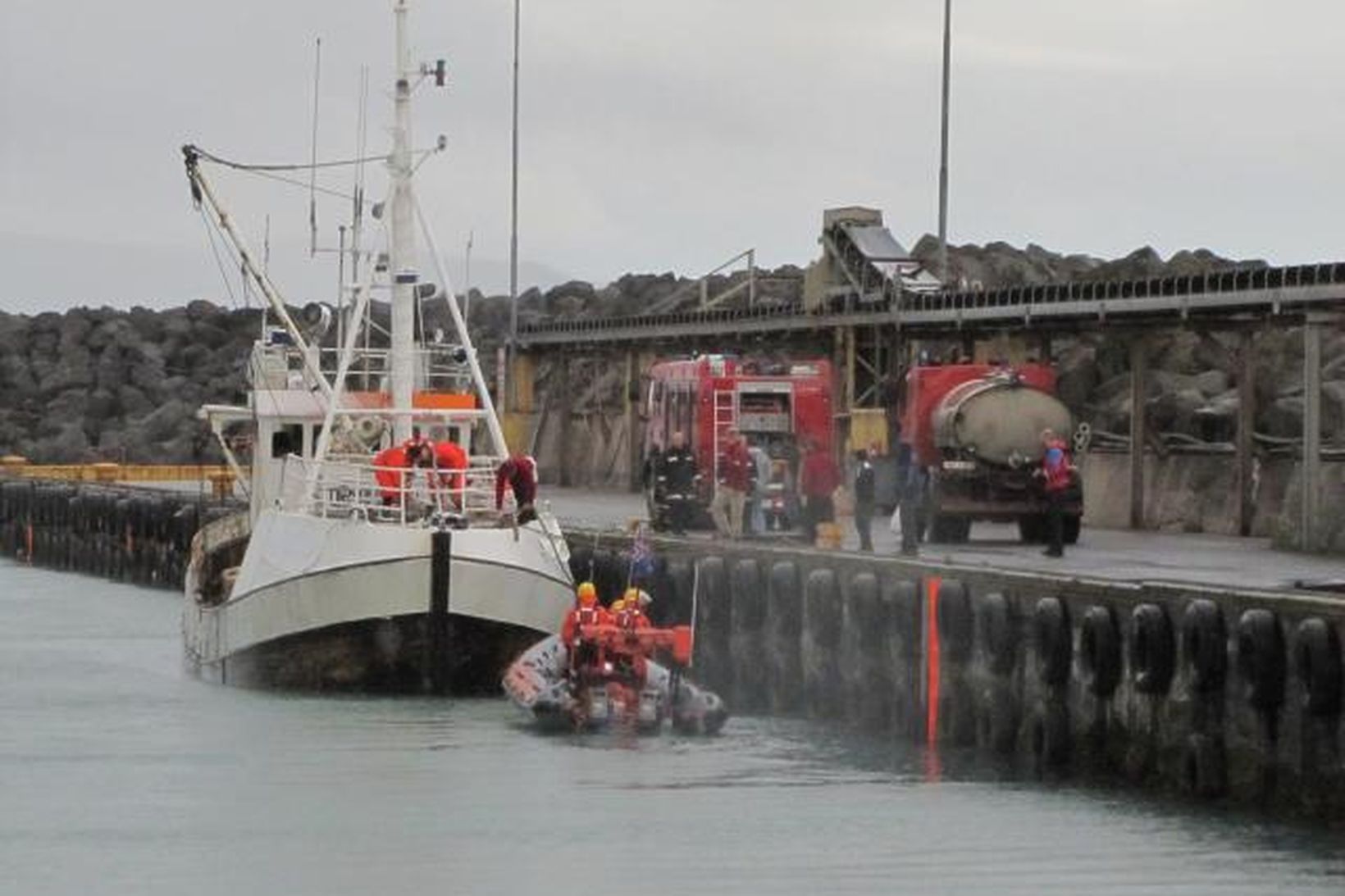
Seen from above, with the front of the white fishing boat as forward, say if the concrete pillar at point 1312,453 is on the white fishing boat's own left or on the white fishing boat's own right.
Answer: on the white fishing boat's own left

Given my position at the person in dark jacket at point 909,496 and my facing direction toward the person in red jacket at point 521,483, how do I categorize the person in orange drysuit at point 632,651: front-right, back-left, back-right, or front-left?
front-left

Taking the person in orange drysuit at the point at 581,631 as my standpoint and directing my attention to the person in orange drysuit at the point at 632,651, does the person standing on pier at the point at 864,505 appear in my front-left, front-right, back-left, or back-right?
front-left

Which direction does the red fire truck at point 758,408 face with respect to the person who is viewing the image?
facing away from the viewer and to the left of the viewer

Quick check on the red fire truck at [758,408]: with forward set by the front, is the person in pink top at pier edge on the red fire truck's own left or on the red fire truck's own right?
on the red fire truck's own left

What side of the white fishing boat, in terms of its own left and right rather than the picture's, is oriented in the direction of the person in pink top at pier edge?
left

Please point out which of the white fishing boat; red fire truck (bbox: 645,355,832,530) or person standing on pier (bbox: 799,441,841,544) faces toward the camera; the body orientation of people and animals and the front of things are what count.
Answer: the white fishing boat

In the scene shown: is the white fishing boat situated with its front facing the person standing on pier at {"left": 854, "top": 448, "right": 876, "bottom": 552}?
no

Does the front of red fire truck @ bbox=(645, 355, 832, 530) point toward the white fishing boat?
no

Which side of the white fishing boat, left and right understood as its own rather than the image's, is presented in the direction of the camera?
front

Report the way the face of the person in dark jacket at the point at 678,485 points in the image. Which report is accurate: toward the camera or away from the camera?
toward the camera

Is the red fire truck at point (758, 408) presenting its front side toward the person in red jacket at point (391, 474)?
no
